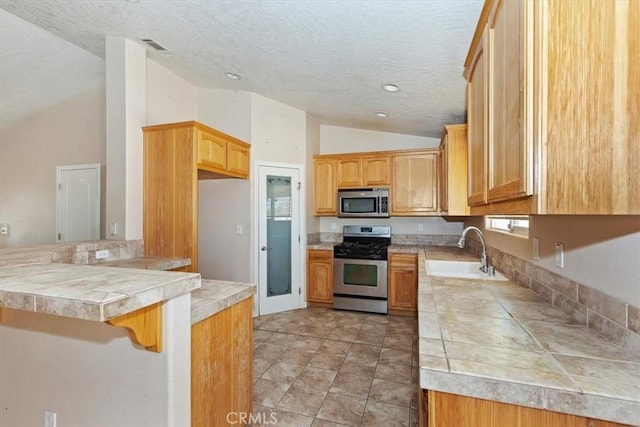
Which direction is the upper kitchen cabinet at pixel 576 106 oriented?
to the viewer's left

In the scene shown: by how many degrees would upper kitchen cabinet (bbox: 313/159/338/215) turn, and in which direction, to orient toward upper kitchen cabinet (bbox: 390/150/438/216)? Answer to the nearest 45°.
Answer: approximately 90° to its left

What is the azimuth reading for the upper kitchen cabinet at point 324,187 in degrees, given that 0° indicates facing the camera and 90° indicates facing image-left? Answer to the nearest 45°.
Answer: approximately 0°

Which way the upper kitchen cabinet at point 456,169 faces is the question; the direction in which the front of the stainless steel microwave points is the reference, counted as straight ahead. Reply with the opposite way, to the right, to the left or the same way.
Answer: to the right

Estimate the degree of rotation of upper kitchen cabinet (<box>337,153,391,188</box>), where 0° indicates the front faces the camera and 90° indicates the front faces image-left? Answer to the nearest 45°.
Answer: approximately 0°

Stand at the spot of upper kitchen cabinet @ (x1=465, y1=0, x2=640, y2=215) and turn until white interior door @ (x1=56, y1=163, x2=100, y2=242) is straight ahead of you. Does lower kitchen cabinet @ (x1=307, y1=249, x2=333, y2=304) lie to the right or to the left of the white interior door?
right

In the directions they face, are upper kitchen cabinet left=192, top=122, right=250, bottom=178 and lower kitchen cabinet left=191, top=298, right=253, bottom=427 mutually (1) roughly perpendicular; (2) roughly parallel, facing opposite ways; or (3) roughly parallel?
roughly perpendicular

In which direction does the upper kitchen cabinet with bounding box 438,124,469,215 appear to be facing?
to the viewer's left
